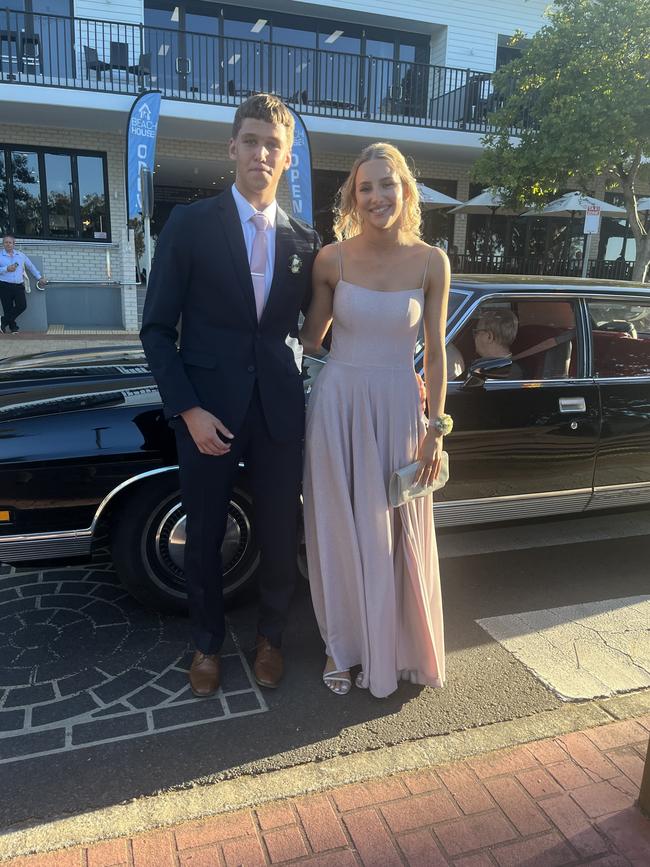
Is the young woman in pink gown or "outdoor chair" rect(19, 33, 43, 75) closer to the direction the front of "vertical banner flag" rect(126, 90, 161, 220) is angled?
the young woman in pink gown

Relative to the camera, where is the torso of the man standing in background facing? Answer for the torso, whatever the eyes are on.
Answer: toward the camera

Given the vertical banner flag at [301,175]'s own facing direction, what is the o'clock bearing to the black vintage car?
The black vintage car is roughly at 12 o'clock from the vertical banner flag.

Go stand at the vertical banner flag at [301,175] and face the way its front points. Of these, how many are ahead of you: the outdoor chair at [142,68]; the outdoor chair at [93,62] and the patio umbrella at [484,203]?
0

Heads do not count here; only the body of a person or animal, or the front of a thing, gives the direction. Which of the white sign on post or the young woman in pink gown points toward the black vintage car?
the white sign on post

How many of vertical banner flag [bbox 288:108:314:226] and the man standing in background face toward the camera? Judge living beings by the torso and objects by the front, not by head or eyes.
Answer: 2

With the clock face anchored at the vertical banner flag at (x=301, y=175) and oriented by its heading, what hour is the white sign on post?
The white sign on post is roughly at 9 o'clock from the vertical banner flag.

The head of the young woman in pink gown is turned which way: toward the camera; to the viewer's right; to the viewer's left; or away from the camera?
toward the camera

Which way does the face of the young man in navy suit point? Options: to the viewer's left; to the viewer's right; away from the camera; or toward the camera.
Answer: toward the camera

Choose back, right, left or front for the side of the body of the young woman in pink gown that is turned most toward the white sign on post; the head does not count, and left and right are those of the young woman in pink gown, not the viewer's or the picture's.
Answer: back

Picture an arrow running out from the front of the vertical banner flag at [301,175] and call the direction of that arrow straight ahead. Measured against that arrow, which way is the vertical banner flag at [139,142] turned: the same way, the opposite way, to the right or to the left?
the same way

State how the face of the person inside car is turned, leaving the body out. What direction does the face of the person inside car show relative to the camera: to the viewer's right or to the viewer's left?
to the viewer's left

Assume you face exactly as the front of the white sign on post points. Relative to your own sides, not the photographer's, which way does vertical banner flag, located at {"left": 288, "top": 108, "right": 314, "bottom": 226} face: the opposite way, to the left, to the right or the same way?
the same way

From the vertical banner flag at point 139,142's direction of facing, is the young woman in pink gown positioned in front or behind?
in front

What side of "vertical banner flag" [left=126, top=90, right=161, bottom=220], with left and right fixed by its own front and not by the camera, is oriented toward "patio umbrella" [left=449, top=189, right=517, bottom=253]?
left

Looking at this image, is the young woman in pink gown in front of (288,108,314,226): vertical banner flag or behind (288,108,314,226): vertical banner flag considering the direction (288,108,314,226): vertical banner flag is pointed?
in front

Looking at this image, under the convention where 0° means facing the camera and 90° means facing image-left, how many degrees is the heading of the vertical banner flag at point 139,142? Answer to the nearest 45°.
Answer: approximately 0°

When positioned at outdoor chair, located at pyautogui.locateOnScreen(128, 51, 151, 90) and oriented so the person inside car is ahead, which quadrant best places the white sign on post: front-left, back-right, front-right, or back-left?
front-left

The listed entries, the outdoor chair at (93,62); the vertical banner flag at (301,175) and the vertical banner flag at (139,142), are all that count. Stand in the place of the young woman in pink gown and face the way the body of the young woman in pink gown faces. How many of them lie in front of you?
0

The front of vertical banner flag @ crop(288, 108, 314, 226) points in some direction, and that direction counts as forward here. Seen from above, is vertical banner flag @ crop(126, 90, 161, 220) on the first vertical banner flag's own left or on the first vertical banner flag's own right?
on the first vertical banner flag's own right
